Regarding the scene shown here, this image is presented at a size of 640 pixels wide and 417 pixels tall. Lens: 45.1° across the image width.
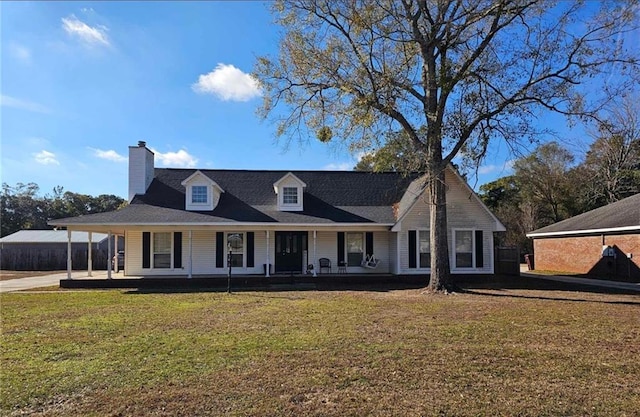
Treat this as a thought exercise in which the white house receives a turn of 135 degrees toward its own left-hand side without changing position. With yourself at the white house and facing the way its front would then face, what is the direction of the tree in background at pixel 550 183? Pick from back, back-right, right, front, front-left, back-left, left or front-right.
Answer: front

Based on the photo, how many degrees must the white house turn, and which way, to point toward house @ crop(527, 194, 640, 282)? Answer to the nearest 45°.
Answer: approximately 90° to its left

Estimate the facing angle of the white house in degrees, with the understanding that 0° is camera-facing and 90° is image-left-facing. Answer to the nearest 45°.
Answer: approximately 0°

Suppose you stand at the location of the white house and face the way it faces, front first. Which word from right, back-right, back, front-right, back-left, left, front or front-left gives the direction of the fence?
back-right
